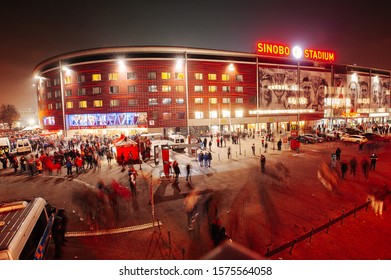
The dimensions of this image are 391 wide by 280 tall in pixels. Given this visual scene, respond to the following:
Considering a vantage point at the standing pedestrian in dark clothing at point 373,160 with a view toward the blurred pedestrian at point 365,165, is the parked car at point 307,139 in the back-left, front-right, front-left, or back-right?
back-right

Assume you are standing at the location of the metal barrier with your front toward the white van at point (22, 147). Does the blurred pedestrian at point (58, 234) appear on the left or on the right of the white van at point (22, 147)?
left

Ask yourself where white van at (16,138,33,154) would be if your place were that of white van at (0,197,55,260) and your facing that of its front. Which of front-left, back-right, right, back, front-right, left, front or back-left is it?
front-left

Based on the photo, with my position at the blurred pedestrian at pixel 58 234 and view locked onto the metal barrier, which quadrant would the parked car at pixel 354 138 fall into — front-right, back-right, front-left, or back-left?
front-left

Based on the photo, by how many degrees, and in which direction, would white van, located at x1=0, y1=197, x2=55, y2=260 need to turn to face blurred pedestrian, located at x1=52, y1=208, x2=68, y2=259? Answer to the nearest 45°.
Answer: approximately 90° to its right

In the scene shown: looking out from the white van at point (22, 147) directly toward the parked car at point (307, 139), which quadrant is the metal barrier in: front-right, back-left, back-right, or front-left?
front-right
